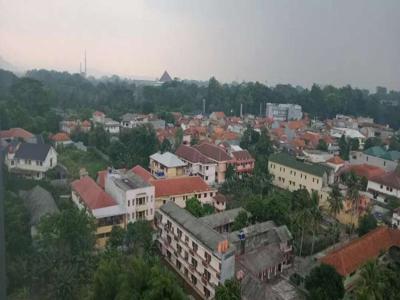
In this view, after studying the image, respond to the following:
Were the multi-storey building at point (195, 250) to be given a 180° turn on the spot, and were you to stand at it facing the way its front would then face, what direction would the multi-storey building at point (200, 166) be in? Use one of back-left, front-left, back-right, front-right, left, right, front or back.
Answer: front-left

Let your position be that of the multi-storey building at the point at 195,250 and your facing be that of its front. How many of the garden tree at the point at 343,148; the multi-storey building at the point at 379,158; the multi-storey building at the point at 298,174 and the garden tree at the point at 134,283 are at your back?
3

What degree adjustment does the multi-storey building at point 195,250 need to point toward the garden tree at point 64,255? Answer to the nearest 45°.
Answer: approximately 45° to its right

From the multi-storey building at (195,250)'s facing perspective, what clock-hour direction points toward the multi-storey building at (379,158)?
the multi-storey building at (379,158) is roughly at 6 o'clock from the multi-storey building at (195,250).

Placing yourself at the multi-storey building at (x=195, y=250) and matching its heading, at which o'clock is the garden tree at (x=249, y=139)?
The garden tree is roughly at 5 o'clock from the multi-storey building.

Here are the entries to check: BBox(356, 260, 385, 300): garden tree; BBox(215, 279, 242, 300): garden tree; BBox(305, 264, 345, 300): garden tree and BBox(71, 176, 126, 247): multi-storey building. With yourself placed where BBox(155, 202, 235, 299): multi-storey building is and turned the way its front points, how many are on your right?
1

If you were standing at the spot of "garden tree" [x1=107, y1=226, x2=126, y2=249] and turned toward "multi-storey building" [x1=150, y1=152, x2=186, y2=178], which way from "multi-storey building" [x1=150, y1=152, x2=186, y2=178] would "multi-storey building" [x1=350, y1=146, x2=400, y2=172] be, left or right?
right

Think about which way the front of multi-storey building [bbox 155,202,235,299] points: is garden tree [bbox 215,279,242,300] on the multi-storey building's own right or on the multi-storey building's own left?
on the multi-storey building's own left

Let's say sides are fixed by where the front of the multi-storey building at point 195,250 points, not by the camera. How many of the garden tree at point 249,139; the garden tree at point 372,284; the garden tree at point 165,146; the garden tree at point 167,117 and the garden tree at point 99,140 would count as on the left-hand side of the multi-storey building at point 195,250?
1

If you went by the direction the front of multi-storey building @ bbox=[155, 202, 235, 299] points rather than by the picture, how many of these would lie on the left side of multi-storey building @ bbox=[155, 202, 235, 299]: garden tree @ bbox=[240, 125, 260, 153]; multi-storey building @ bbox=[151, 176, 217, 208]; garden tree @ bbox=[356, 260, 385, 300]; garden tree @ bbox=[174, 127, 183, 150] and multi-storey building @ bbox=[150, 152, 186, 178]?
1

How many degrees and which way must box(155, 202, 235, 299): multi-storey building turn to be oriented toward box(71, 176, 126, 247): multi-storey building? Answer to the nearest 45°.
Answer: approximately 90° to its right

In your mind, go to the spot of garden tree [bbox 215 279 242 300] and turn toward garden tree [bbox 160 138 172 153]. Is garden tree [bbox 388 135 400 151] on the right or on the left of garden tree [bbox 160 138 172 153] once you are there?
right

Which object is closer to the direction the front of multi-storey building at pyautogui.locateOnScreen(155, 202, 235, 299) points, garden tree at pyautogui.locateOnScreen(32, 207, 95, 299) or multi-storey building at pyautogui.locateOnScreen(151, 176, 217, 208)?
the garden tree

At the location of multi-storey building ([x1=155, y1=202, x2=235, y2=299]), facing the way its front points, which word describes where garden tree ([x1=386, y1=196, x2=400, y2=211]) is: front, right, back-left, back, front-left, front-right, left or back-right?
back

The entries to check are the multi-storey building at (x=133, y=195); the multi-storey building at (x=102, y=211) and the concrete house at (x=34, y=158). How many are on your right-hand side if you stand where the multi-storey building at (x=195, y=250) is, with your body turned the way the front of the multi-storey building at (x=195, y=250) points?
3

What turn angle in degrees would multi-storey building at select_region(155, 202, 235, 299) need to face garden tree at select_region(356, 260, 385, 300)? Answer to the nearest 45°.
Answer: approximately 90° to its left

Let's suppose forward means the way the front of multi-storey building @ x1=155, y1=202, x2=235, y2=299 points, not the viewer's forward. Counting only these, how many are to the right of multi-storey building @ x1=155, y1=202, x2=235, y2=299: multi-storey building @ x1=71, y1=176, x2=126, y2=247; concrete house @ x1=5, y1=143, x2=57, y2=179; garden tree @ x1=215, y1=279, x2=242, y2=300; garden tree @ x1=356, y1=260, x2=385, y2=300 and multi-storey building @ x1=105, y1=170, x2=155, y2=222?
3

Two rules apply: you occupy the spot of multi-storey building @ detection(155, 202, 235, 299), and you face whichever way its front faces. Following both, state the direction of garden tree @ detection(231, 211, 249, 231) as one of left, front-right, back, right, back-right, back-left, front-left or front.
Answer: back

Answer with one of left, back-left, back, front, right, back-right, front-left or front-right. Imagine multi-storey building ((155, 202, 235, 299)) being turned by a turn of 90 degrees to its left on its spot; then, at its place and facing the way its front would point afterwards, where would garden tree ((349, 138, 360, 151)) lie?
left

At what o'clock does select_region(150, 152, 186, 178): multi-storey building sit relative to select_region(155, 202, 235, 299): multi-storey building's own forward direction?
select_region(150, 152, 186, 178): multi-storey building is roughly at 4 o'clock from select_region(155, 202, 235, 299): multi-storey building.
